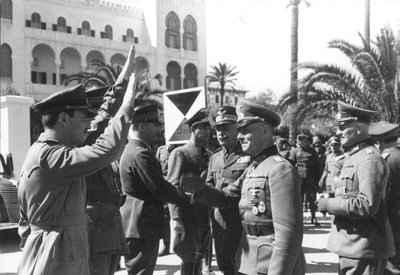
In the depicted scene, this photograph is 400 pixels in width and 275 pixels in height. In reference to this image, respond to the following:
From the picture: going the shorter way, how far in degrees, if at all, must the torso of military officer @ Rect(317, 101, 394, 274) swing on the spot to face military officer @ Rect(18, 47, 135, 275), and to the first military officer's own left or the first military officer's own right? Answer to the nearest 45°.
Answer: approximately 45° to the first military officer's own left

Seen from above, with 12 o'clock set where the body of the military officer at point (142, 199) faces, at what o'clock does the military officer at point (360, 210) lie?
the military officer at point (360, 210) is roughly at 1 o'clock from the military officer at point (142, 199).

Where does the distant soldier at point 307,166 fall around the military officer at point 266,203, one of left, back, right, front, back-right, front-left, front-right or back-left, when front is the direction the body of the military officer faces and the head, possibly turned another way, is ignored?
back-right

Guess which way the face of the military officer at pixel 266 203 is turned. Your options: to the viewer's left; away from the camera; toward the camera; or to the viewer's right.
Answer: to the viewer's left

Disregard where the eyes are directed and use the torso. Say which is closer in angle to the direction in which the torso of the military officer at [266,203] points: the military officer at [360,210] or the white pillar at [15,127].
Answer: the white pillar

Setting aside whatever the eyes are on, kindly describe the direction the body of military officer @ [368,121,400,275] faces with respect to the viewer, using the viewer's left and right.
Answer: facing to the left of the viewer

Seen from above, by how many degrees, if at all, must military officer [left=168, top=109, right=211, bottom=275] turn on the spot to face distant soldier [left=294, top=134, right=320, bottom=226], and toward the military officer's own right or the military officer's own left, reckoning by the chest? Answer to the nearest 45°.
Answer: approximately 90° to the military officer's own left

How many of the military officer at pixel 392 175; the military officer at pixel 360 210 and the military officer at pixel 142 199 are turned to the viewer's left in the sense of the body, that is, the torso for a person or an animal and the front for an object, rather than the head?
2

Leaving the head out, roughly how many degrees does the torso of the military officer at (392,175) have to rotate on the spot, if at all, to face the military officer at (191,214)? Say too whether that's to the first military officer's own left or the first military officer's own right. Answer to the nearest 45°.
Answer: approximately 45° to the first military officer's own left

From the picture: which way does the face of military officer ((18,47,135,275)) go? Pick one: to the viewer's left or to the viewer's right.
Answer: to the viewer's right

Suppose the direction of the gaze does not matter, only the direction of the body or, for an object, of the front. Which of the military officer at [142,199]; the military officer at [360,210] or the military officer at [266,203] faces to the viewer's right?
the military officer at [142,199]

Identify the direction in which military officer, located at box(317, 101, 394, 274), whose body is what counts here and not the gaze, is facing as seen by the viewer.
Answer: to the viewer's left

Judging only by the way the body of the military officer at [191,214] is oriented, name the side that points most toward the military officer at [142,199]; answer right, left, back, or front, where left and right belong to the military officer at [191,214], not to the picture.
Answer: right

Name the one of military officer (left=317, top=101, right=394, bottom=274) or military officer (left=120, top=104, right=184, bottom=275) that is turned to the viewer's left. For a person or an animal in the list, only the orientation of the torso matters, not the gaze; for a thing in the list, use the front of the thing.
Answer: military officer (left=317, top=101, right=394, bottom=274)

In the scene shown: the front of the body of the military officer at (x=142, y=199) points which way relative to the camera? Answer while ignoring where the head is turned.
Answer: to the viewer's right

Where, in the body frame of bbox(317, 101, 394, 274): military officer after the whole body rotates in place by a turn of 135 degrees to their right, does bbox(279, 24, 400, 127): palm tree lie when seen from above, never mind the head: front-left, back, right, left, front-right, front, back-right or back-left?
front-left
